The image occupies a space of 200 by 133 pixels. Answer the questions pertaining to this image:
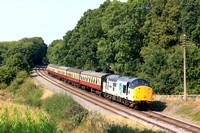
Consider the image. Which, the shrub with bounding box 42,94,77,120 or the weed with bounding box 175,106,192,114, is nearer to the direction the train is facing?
the weed

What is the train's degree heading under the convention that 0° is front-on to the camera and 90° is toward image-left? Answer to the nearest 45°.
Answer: approximately 315°

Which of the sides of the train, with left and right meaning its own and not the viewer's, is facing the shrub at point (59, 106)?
right
